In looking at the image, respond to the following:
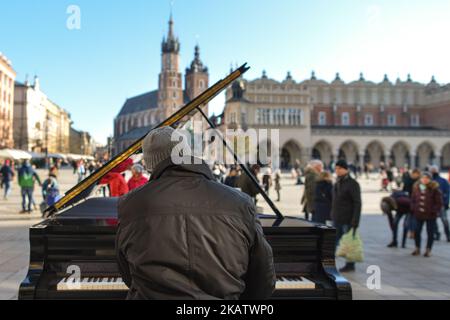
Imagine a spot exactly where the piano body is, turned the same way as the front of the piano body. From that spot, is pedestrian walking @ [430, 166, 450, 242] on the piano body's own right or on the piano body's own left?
on the piano body's own left

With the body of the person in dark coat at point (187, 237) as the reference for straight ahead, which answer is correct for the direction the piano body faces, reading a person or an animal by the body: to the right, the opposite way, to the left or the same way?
the opposite way

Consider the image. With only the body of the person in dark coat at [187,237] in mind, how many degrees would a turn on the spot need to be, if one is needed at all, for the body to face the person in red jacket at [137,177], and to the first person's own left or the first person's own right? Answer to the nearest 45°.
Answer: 0° — they already face them

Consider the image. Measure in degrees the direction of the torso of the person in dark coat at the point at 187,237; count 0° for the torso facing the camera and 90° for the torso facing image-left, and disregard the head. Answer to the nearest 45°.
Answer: approximately 180°

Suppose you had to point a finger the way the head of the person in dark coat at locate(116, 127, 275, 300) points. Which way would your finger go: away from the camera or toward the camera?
away from the camera
